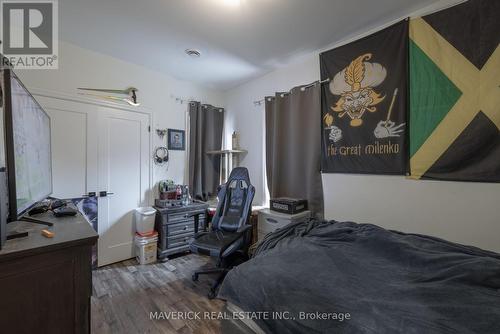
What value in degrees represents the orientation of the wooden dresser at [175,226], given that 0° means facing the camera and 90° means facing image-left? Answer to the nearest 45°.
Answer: approximately 315°

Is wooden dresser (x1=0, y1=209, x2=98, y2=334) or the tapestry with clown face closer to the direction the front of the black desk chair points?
the wooden dresser

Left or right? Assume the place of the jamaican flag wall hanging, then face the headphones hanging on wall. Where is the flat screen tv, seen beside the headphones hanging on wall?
left

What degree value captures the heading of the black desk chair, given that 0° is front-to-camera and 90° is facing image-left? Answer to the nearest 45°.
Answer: approximately 45°

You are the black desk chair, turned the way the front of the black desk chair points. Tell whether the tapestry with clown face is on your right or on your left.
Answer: on your left

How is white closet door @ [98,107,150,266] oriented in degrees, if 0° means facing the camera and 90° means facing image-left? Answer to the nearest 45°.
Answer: approximately 315°

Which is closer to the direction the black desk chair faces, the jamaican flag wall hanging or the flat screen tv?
the flat screen tv
